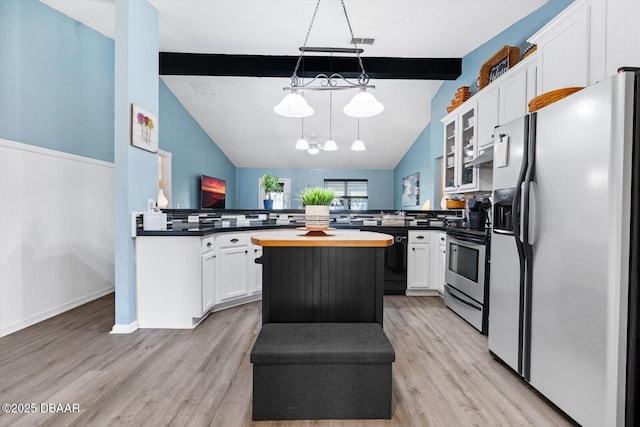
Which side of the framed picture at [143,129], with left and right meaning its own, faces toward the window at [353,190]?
left

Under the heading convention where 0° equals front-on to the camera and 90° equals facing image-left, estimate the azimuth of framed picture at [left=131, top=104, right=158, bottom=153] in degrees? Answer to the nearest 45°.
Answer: approximately 315°

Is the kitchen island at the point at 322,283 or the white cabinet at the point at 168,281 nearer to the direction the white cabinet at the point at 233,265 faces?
the kitchen island

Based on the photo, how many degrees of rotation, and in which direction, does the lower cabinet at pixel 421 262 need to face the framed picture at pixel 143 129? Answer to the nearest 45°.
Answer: approximately 45° to its right

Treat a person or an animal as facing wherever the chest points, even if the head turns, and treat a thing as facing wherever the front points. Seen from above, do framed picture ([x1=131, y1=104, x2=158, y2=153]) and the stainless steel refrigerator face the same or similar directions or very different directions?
very different directions

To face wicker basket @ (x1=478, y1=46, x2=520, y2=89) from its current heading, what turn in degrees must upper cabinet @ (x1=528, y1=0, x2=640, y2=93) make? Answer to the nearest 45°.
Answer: approximately 90° to its right

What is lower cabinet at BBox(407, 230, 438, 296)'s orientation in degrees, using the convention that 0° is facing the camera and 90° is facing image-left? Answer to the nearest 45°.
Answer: approximately 0°

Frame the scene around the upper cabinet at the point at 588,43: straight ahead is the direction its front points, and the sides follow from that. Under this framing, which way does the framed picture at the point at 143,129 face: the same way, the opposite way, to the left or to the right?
the opposite way

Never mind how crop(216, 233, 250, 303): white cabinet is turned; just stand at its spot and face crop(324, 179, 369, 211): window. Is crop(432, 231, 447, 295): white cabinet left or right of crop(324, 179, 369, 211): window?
right

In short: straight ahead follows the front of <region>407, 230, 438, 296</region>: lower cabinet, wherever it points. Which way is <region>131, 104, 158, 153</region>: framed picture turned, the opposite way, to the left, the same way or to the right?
to the left
